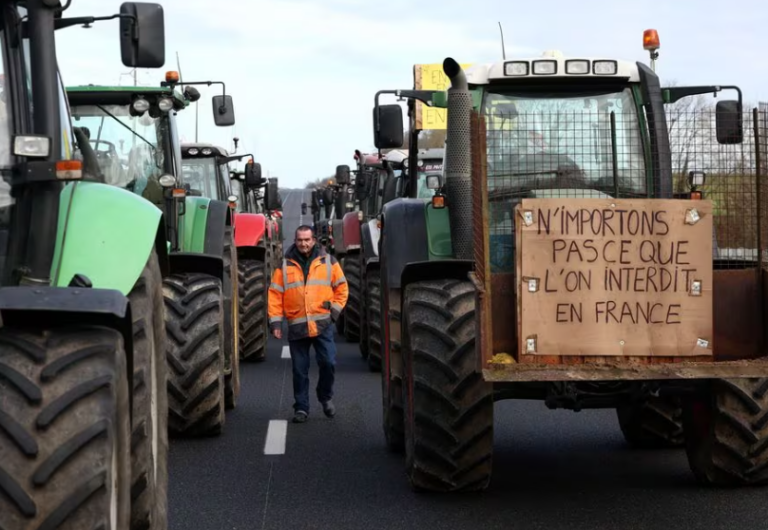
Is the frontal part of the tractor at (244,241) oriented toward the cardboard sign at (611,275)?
yes

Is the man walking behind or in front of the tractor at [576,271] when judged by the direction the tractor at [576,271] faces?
behind

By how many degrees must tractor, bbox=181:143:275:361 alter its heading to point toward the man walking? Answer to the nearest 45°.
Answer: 0° — it already faces them

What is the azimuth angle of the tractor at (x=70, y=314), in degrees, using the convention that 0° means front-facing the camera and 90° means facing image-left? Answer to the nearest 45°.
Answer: approximately 0°

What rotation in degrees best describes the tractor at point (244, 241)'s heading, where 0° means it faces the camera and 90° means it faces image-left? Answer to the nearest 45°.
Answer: approximately 0°
